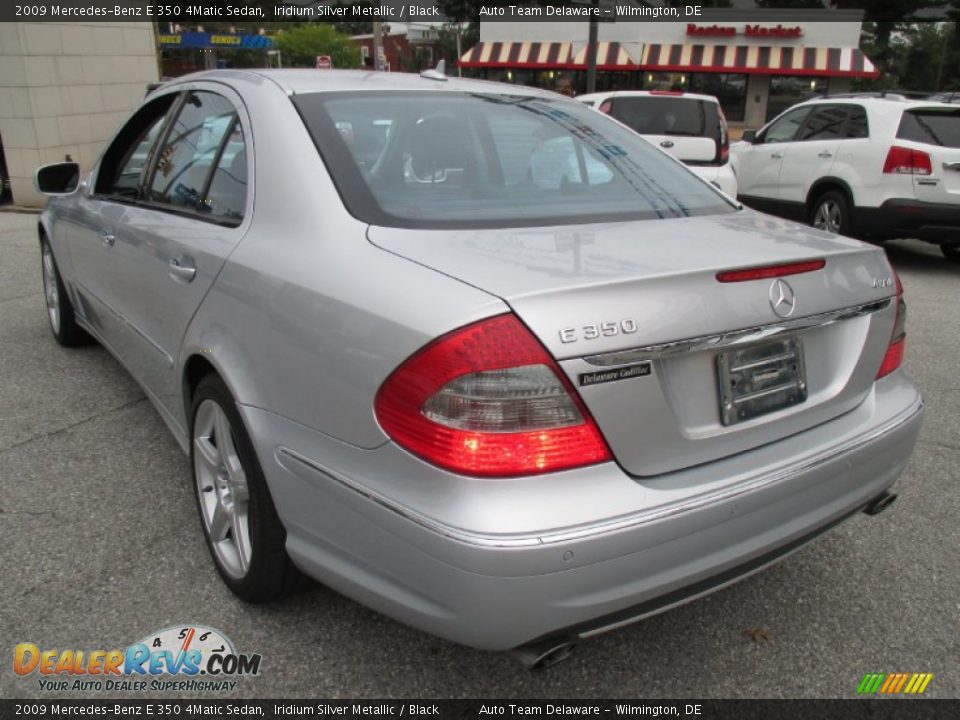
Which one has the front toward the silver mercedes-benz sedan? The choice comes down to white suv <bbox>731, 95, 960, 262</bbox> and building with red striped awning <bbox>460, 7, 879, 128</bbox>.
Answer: the building with red striped awning

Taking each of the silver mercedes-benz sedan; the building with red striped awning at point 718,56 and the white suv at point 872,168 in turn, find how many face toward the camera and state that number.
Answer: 1

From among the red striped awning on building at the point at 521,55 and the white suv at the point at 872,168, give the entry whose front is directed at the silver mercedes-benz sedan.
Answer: the red striped awning on building

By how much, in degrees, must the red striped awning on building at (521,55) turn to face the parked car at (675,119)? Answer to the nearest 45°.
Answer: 0° — it already faces it

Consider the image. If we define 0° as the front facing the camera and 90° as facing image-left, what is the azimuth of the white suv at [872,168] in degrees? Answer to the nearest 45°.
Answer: approximately 135°

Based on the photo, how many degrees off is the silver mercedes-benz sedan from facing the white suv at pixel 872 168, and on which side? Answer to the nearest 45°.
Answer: approximately 90° to its right

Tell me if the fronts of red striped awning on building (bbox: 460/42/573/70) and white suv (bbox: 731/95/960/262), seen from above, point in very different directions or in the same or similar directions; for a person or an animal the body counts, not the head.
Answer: very different directions

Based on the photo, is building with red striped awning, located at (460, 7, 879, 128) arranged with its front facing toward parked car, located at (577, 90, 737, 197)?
yes

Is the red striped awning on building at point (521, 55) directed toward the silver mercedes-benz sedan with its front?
yes

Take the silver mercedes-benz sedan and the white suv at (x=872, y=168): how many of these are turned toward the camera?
0

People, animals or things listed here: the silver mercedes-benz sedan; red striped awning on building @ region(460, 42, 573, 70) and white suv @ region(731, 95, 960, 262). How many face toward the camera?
1

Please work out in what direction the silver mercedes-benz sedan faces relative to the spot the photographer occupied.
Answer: facing away from the viewer and to the left of the viewer

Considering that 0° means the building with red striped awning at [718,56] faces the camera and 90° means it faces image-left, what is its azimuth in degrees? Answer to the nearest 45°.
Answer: approximately 0°
